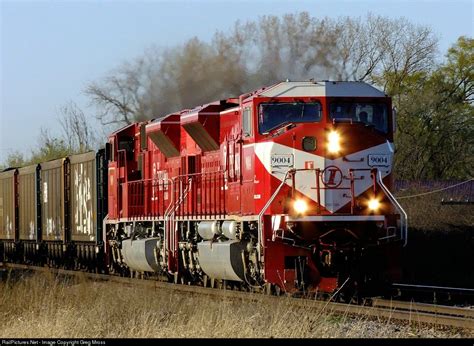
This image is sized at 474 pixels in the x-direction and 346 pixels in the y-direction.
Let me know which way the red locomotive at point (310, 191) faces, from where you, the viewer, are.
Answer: facing the viewer and to the right of the viewer
